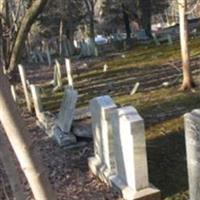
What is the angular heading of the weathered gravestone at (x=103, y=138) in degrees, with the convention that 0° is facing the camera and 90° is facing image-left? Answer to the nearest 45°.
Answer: approximately 45°

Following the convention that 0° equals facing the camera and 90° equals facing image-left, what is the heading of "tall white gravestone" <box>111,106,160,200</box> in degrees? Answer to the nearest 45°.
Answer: approximately 45°

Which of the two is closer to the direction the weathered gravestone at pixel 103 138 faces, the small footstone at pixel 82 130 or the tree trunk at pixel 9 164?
the tree trunk

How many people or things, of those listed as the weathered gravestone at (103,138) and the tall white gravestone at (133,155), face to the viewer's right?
0

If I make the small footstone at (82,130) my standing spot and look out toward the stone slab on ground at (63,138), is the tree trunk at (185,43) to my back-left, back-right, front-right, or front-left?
back-right

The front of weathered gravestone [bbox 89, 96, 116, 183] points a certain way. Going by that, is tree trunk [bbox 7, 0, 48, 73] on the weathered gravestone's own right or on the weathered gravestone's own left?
on the weathered gravestone's own right

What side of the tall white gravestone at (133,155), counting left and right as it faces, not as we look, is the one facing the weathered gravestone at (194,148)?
left

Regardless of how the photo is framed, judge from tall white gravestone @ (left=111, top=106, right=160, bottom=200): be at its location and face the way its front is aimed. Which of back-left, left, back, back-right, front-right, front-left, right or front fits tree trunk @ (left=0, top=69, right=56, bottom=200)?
front-left
